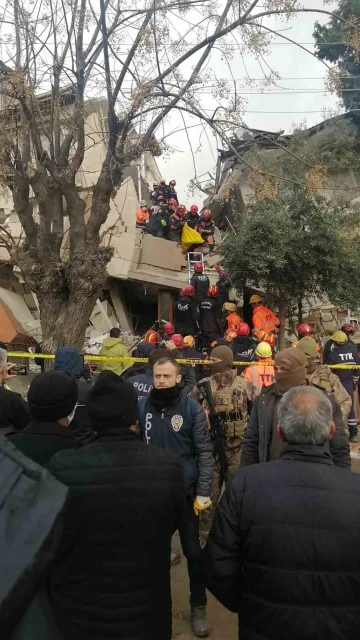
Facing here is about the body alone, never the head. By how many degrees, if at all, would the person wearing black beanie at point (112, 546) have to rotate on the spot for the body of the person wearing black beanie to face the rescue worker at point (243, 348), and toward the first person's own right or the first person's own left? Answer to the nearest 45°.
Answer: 0° — they already face them

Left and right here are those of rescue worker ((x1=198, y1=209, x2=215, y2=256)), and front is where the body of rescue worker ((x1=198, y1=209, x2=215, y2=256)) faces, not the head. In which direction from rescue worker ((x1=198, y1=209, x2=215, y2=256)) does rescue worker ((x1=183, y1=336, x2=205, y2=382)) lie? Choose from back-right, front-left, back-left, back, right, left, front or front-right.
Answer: front-left

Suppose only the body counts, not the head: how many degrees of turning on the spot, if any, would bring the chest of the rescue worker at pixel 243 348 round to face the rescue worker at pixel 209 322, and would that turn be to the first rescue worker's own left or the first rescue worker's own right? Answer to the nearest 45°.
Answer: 0° — they already face them

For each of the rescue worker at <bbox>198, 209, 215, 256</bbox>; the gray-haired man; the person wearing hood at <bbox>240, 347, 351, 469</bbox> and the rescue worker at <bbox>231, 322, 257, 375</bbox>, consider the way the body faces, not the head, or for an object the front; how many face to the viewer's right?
0

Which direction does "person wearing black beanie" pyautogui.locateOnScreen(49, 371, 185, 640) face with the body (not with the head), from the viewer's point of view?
away from the camera

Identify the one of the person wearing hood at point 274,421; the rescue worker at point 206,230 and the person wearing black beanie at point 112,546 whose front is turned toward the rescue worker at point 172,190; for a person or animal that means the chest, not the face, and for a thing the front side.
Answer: the person wearing black beanie at point 112,546

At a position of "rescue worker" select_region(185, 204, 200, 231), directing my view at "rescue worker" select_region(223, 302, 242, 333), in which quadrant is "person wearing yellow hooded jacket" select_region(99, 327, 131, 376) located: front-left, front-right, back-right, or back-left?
front-right

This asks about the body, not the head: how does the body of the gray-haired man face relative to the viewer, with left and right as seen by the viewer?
facing away from the viewer

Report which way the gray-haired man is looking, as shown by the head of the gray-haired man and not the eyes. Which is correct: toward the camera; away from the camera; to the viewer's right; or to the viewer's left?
away from the camera

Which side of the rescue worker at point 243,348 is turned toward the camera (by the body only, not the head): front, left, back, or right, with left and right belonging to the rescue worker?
back
